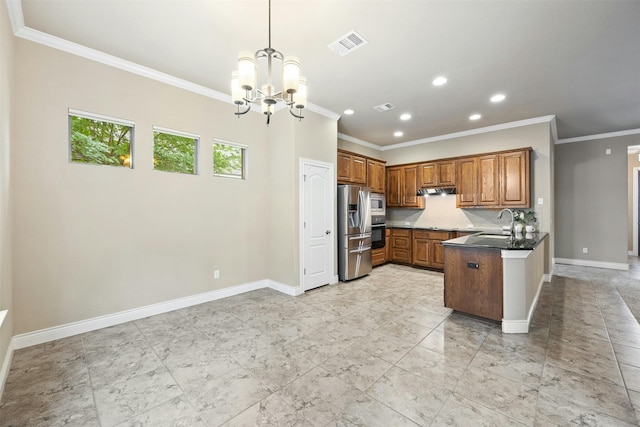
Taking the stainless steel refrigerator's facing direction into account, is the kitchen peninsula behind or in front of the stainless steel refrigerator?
in front

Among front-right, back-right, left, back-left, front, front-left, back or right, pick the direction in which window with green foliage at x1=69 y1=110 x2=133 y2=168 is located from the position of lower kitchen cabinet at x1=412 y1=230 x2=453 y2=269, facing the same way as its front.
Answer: front

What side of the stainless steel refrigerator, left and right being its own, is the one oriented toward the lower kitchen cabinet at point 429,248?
left

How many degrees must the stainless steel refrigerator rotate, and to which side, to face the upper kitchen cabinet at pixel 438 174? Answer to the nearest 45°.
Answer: approximately 90° to its left

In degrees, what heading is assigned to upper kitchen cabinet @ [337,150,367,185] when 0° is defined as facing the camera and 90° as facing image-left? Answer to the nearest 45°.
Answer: approximately 315°

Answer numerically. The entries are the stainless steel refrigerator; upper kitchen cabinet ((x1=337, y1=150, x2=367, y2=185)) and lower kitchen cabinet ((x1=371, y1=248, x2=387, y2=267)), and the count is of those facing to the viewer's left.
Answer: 0

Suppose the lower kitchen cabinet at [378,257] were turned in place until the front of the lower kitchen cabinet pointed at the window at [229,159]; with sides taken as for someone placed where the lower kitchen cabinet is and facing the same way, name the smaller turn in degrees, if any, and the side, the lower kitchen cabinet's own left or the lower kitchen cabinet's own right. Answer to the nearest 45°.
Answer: approximately 90° to the lower kitchen cabinet's own right

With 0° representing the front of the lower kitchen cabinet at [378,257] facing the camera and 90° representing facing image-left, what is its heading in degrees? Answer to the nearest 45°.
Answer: approximately 315°

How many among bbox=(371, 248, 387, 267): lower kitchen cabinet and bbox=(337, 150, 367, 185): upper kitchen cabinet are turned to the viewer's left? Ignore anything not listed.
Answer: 0

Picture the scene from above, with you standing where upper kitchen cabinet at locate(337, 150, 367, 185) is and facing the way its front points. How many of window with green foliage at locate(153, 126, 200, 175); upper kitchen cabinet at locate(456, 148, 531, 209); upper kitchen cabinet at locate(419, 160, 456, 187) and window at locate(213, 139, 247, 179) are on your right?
2

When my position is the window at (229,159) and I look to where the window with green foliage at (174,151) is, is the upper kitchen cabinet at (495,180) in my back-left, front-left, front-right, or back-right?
back-left
